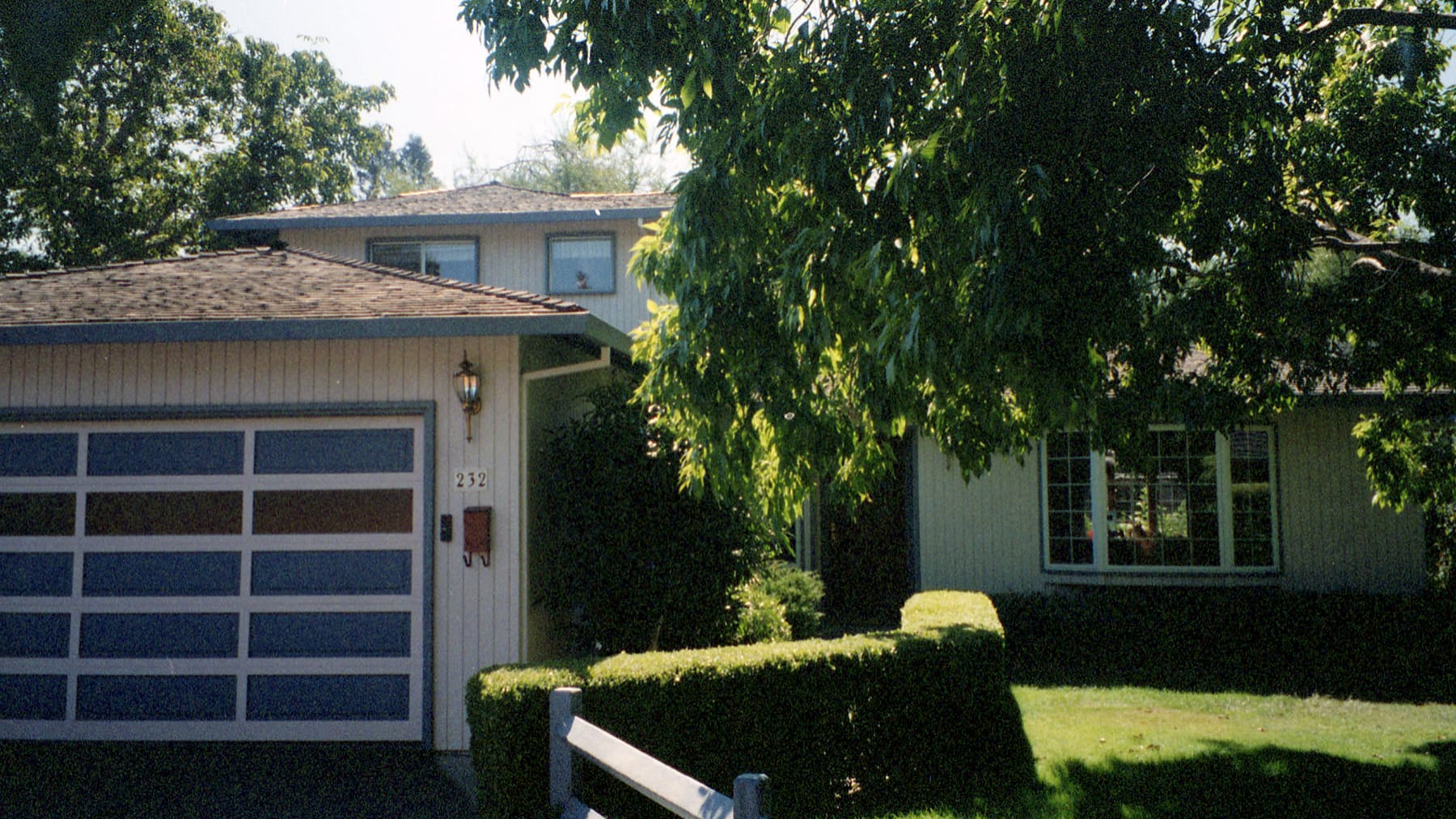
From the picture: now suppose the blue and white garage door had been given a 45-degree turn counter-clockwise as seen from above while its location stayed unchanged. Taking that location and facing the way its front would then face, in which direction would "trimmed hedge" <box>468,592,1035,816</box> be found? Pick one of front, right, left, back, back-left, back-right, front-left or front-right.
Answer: front

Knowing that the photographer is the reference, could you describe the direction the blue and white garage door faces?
facing the viewer

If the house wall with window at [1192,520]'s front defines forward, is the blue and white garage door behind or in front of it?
in front

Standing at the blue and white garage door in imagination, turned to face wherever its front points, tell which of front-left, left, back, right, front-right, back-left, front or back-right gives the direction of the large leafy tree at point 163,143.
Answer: back

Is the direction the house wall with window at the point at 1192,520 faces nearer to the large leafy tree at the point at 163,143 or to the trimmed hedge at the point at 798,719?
the trimmed hedge

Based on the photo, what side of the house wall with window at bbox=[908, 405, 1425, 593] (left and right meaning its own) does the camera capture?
front
